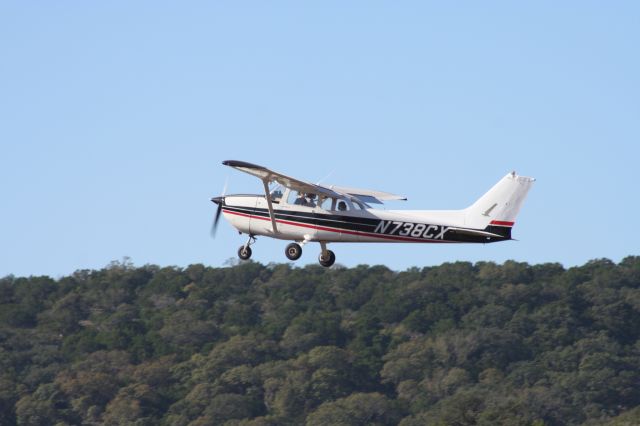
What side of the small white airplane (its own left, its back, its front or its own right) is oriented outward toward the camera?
left
